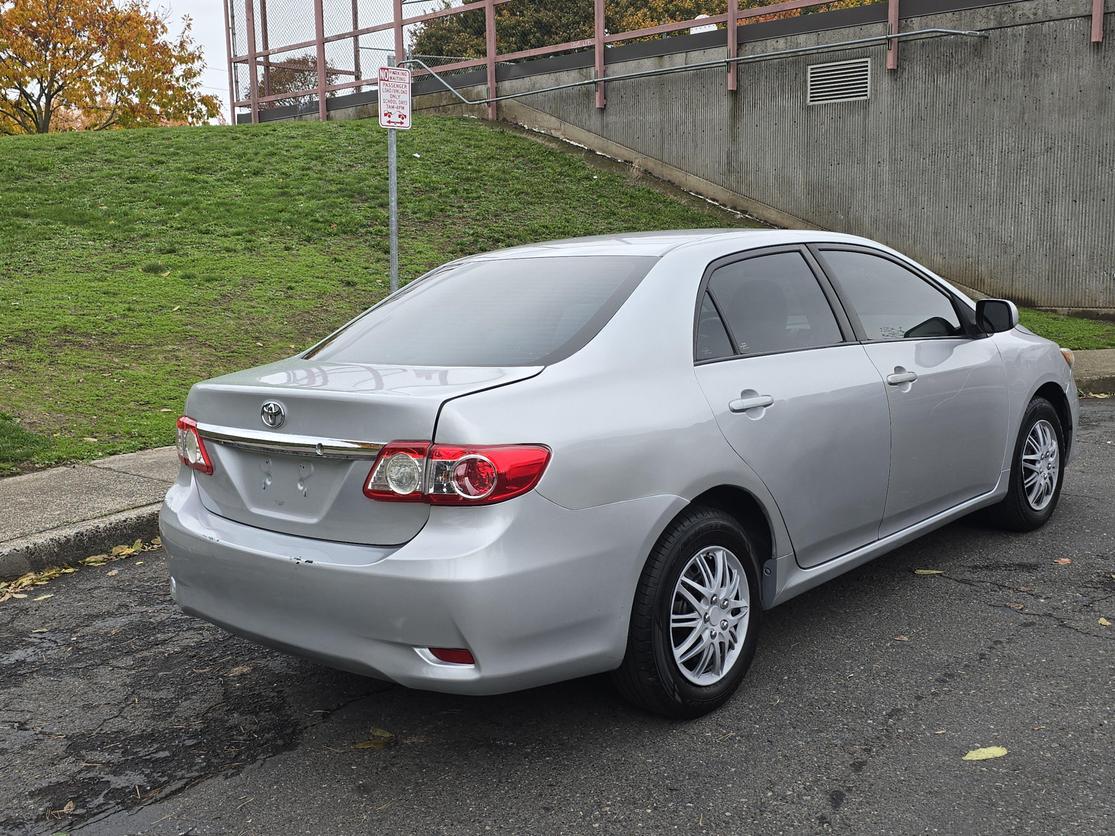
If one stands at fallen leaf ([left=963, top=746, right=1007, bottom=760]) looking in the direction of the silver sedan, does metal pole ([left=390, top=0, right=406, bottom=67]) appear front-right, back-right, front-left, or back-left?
front-right

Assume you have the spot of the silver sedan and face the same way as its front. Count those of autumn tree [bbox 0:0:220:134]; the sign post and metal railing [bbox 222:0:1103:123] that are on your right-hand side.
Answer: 0

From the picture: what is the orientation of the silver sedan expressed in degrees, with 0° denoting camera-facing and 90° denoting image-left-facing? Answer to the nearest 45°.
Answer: approximately 225°

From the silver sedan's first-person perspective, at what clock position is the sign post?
The sign post is roughly at 10 o'clock from the silver sedan.

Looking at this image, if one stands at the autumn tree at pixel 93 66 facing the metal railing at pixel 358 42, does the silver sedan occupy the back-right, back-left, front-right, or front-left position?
front-right

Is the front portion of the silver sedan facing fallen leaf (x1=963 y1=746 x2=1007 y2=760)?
no

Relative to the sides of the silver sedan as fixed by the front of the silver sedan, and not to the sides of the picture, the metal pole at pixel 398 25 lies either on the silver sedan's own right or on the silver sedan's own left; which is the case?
on the silver sedan's own left

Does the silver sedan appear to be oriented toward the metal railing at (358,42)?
no

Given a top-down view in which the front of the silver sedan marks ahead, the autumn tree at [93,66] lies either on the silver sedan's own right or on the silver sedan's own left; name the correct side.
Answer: on the silver sedan's own left
